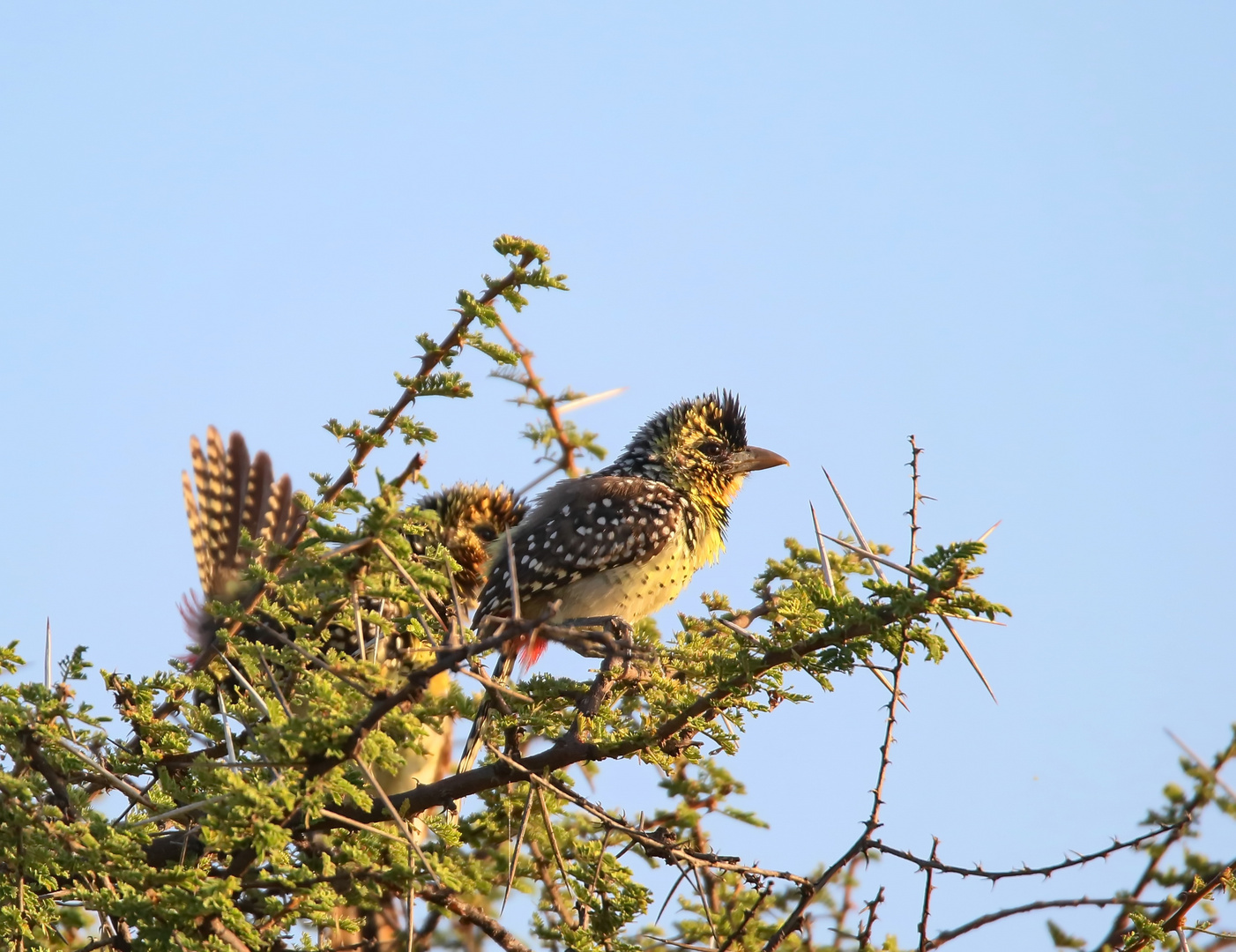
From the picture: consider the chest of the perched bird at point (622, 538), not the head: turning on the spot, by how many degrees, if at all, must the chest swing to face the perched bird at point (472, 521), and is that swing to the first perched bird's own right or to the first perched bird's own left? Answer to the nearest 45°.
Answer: approximately 135° to the first perched bird's own left

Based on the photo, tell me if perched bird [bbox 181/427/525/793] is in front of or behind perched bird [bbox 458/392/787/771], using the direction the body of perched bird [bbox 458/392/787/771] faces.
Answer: behind

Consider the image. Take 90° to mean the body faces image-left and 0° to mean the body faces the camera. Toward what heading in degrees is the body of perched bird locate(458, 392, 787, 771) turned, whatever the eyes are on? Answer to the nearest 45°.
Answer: approximately 270°
